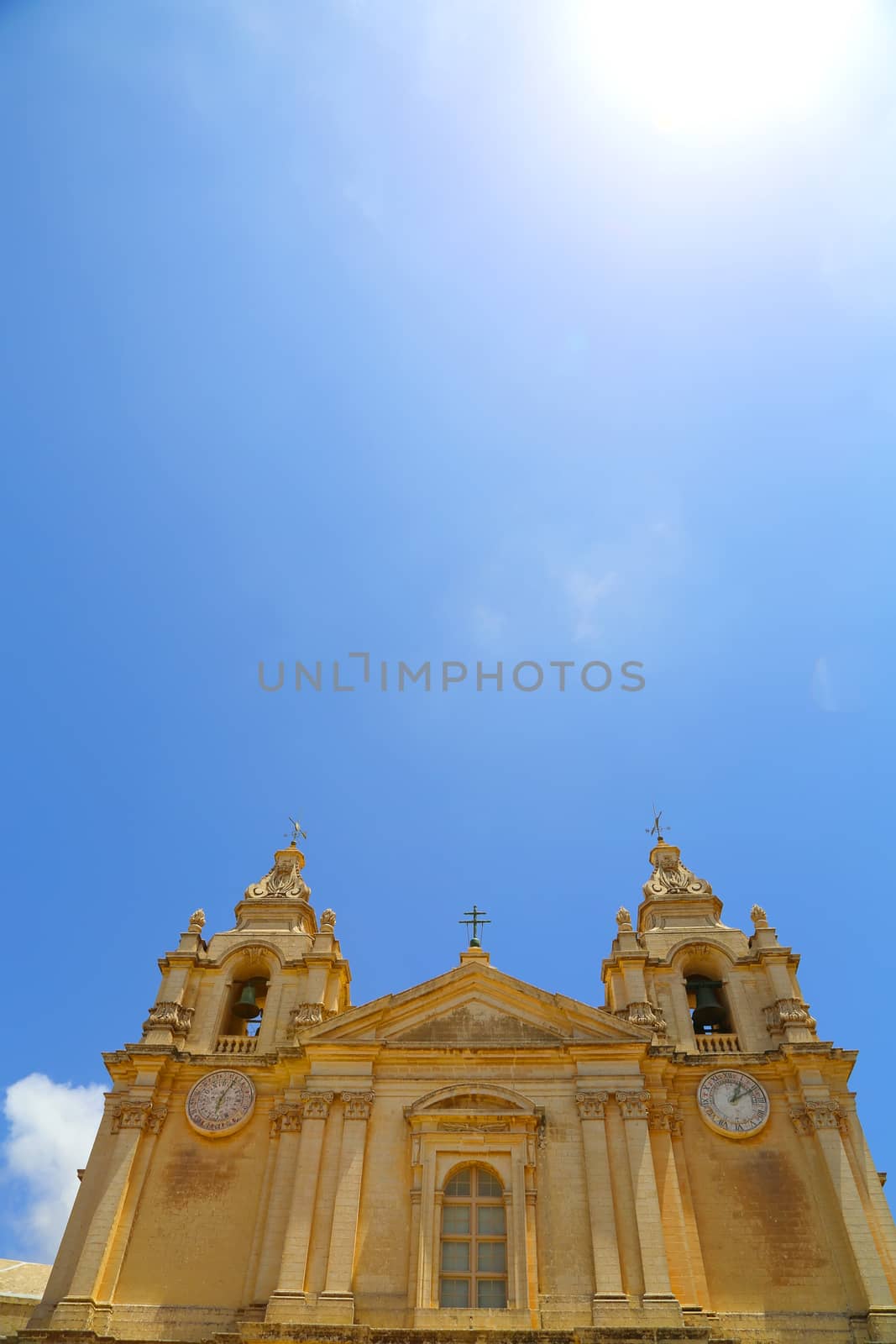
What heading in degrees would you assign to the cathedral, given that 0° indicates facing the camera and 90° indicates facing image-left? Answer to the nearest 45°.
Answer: approximately 0°
